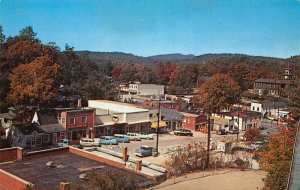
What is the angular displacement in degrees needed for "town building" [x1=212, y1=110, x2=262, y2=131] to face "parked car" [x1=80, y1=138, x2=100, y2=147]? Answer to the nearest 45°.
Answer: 0° — it already faces it

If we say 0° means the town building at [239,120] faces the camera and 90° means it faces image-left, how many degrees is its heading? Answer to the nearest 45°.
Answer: approximately 45°

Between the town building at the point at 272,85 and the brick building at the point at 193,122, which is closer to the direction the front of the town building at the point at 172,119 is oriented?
the brick building

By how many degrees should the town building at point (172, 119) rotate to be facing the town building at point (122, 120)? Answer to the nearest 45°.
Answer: approximately 90° to its right

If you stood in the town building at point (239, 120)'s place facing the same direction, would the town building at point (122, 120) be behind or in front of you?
in front

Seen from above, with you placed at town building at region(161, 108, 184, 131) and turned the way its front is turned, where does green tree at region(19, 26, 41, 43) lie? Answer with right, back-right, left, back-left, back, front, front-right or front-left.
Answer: back-right

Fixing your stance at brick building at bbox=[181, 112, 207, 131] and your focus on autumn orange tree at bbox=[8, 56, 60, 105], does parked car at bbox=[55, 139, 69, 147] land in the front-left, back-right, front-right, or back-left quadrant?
front-left

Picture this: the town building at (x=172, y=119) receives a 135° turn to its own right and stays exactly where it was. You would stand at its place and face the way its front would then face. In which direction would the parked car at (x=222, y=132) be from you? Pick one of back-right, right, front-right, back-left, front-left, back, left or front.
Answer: back

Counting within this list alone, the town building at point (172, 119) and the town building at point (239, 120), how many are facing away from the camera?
0

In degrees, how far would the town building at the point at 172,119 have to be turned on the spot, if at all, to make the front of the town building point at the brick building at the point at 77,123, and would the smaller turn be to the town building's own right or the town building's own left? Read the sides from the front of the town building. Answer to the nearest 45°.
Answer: approximately 90° to the town building's own right

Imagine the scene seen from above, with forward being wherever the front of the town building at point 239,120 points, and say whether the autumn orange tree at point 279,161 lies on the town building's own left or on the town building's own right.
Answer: on the town building's own left
